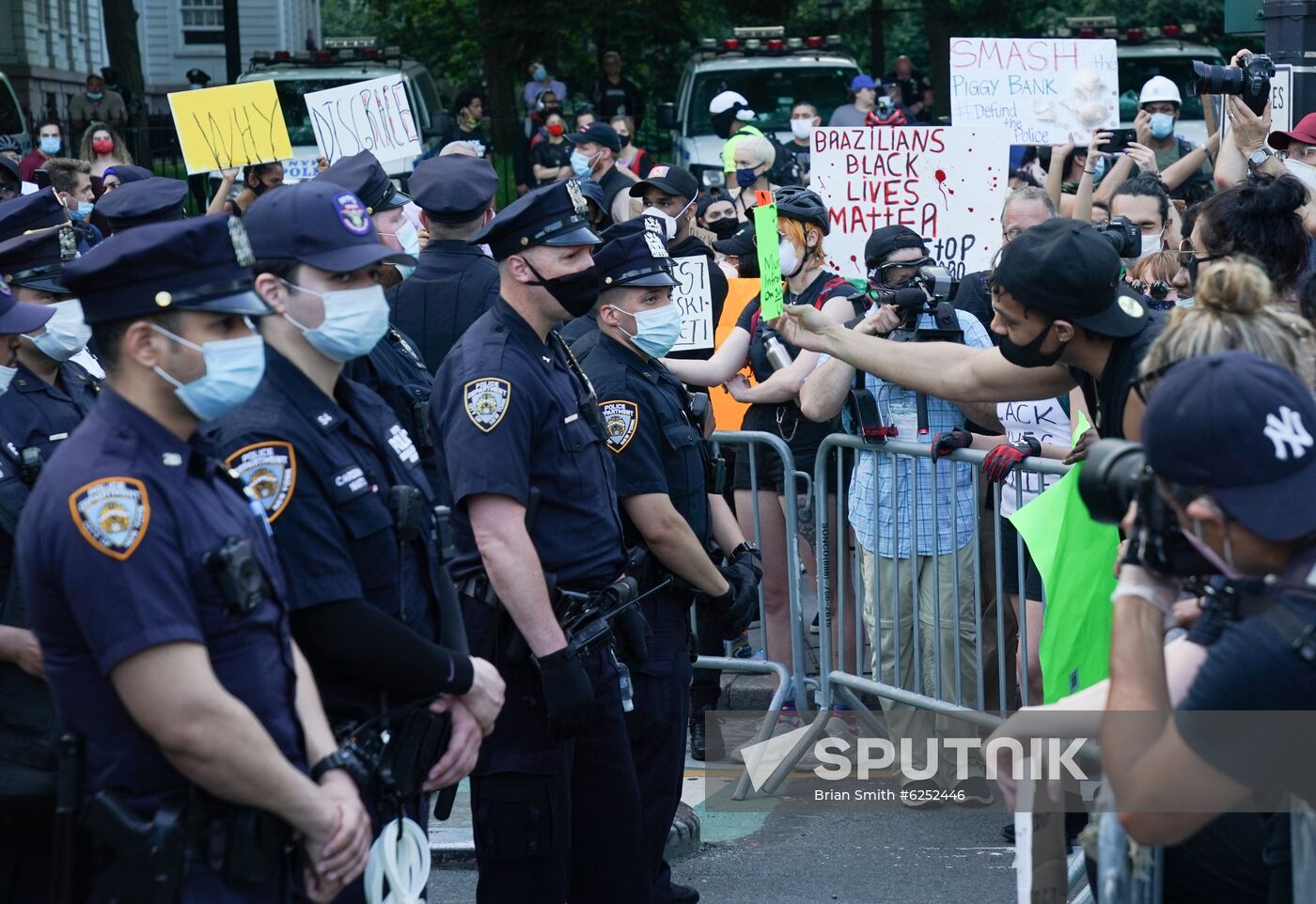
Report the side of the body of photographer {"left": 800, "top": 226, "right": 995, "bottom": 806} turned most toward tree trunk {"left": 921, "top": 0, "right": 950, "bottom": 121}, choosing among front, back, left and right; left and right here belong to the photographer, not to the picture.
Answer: back

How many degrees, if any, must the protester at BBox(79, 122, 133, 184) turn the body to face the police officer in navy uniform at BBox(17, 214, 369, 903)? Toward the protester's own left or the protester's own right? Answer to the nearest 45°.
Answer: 0° — they already face them

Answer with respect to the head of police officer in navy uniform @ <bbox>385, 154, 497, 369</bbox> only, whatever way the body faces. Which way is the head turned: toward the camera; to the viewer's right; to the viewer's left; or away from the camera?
away from the camera

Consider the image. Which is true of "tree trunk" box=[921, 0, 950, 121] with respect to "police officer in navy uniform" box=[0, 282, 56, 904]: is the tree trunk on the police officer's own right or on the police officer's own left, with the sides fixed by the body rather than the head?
on the police officer's own left

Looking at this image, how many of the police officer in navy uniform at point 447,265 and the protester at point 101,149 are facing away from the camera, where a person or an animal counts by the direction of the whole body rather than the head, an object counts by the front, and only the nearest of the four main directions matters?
1

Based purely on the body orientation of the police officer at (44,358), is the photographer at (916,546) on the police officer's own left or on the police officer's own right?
on the police officer's own left

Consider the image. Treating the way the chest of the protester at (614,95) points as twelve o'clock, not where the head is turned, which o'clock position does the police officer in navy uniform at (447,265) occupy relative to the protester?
The police officer in navy uniform is roughly at 12 o'clock from the protester.

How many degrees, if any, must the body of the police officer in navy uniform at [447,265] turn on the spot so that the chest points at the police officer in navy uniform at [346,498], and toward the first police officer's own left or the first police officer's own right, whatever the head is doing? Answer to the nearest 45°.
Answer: approximately 180°

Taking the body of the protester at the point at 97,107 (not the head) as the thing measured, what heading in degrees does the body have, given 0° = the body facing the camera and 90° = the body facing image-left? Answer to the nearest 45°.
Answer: approximately 0°

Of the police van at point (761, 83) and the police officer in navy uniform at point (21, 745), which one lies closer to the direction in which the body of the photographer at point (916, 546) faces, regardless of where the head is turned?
the police officer in navy uniform

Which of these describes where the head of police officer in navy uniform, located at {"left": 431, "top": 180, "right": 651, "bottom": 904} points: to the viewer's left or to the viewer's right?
to the viewer's right
